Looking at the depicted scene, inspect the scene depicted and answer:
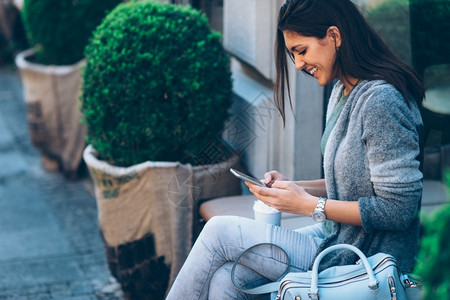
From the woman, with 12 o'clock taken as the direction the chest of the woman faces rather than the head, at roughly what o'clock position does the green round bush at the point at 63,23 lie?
The green round bush is roughly at 2 o'clock from the woman.

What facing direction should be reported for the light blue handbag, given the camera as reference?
facing the viewer

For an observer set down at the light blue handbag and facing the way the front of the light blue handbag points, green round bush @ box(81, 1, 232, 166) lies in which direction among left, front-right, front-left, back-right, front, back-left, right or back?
back-right

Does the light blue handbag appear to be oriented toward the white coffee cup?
no

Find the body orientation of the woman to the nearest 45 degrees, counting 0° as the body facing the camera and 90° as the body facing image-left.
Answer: approximately 90°

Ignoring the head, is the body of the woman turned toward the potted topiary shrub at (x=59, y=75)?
no

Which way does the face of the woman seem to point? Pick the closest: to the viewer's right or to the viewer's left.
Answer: to the viewer's left

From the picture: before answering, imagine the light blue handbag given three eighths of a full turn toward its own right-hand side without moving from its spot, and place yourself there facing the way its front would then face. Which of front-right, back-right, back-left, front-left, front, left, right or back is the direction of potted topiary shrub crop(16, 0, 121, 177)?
front
